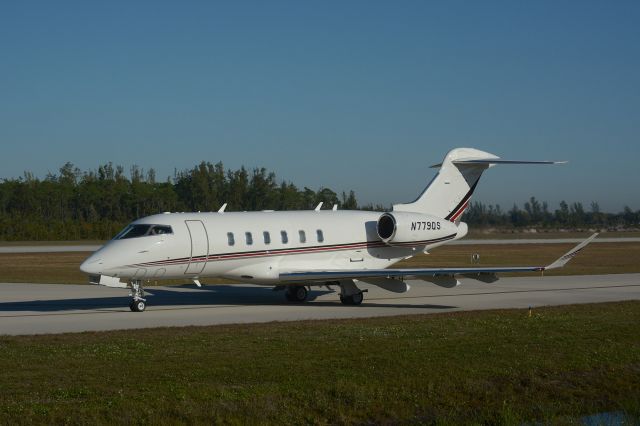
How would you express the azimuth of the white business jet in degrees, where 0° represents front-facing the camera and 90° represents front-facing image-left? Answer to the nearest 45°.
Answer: approximately 45°
